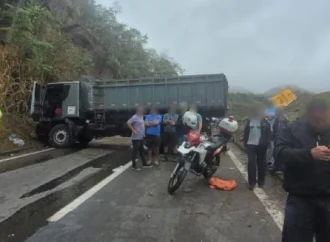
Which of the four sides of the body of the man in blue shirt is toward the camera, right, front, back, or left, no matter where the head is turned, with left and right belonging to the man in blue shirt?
front

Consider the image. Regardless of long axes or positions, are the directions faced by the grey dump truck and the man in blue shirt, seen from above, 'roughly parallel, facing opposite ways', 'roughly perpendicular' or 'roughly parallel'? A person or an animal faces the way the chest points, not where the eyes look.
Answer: roughly perpendicular

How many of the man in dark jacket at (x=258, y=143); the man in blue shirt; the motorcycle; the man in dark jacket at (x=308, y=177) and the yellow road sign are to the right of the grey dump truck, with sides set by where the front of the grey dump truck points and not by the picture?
0

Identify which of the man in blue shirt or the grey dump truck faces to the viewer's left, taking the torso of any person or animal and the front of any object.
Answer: the grey dump truck

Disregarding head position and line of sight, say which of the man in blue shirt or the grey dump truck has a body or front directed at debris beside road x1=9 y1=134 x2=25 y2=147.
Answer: the grey dump truck

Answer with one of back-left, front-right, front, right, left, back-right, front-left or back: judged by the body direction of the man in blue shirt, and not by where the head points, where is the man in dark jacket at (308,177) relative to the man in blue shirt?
front

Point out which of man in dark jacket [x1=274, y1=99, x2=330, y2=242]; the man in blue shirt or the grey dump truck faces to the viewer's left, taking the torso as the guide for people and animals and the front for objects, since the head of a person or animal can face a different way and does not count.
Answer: the grey dump truck

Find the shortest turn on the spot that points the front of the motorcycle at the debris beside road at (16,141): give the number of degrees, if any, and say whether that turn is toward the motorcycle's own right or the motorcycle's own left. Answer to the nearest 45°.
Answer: approximately 90° to the motorcycle's own right

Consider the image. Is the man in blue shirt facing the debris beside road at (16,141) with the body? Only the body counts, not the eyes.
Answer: no

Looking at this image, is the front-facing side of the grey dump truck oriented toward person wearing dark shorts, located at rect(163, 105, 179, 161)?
no

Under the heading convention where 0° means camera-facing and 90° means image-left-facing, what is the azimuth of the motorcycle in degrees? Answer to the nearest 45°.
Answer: approximately 45°

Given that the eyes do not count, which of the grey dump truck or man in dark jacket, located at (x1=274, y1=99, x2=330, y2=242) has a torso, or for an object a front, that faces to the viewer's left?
the grey dump truck

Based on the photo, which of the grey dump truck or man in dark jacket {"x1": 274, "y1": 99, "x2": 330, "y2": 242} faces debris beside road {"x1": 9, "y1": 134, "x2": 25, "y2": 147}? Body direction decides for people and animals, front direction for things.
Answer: the grey dump truck

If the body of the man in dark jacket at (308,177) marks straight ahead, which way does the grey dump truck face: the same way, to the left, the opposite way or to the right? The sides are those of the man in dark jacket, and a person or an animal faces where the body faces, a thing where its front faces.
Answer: to the right

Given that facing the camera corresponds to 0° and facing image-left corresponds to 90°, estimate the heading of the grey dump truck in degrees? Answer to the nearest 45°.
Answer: approximately 90°

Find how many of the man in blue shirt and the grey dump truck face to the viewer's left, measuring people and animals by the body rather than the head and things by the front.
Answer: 1
